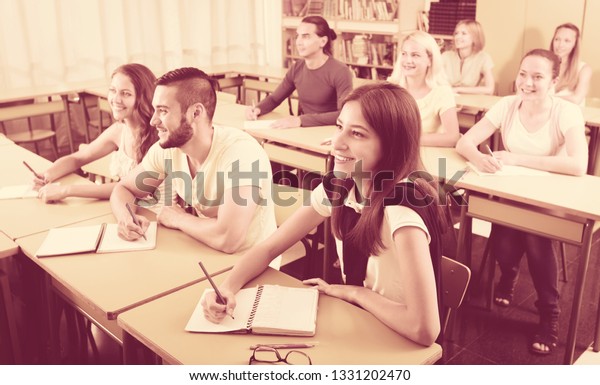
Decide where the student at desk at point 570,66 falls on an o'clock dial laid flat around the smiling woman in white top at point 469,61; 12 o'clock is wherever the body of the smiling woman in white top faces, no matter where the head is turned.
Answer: The student at desk is roughly at 8 o'clock from the smiling woman in white top.

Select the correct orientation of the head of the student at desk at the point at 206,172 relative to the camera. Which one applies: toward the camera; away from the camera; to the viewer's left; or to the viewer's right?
to the viewer's left

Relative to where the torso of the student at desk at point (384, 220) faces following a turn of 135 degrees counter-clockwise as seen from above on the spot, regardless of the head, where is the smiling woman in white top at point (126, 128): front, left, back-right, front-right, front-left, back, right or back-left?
back-left

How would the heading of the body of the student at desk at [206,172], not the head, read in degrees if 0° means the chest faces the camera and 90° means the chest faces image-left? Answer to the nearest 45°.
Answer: approximately 45°

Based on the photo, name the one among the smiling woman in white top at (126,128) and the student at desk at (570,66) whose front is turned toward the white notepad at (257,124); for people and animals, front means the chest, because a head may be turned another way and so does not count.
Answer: the student at desk

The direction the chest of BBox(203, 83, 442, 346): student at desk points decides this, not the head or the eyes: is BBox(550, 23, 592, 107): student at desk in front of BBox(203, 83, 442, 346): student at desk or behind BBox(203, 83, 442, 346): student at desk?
behind

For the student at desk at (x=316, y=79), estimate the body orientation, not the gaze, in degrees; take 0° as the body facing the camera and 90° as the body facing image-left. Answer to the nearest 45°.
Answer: approximately 45°

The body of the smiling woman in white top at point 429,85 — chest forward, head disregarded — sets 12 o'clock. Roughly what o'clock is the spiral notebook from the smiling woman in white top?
The spiral notebook is roughly at 11 o'clock from the smiling woman in white top.

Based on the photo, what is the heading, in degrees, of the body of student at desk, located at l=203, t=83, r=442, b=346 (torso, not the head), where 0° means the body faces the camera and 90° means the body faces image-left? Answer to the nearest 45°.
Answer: approximately 45°
